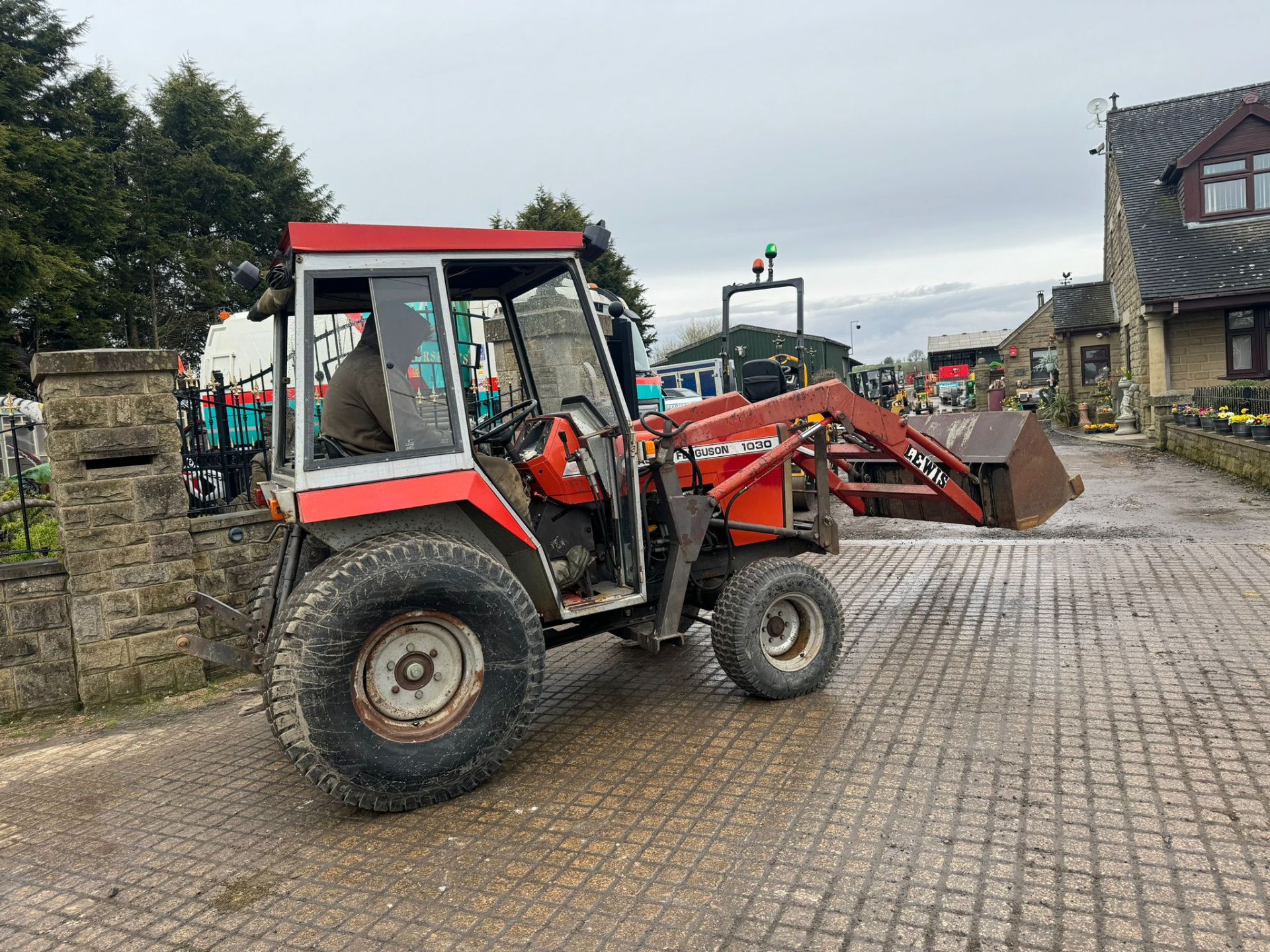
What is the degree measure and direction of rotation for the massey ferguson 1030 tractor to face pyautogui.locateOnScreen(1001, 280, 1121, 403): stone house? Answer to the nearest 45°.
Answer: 0° — it already faces it

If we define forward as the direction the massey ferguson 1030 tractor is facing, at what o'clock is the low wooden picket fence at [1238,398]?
The low wooden picket fence is roughly at 12 o'clock from the massey ferguson 1030 tractor.

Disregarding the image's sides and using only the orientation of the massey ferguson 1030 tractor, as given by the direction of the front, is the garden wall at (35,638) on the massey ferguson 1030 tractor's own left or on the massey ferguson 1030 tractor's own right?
on the massey ferguson 1030 tractor's own left

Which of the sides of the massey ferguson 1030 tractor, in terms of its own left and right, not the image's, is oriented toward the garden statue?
front

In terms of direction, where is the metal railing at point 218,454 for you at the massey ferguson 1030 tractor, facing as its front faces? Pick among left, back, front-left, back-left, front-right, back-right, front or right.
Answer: left

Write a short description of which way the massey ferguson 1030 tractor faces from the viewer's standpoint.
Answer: facing away from the viewer and to the right of the viewer

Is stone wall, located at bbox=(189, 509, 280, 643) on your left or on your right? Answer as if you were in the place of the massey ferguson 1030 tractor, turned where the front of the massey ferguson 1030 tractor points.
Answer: on your left

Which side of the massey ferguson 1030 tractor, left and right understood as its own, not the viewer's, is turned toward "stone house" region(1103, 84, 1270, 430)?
front

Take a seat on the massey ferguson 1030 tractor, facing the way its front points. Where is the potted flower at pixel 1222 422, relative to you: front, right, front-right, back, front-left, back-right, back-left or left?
front

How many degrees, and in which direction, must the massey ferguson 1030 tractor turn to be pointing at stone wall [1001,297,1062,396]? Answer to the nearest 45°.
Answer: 0° — it already faces it
